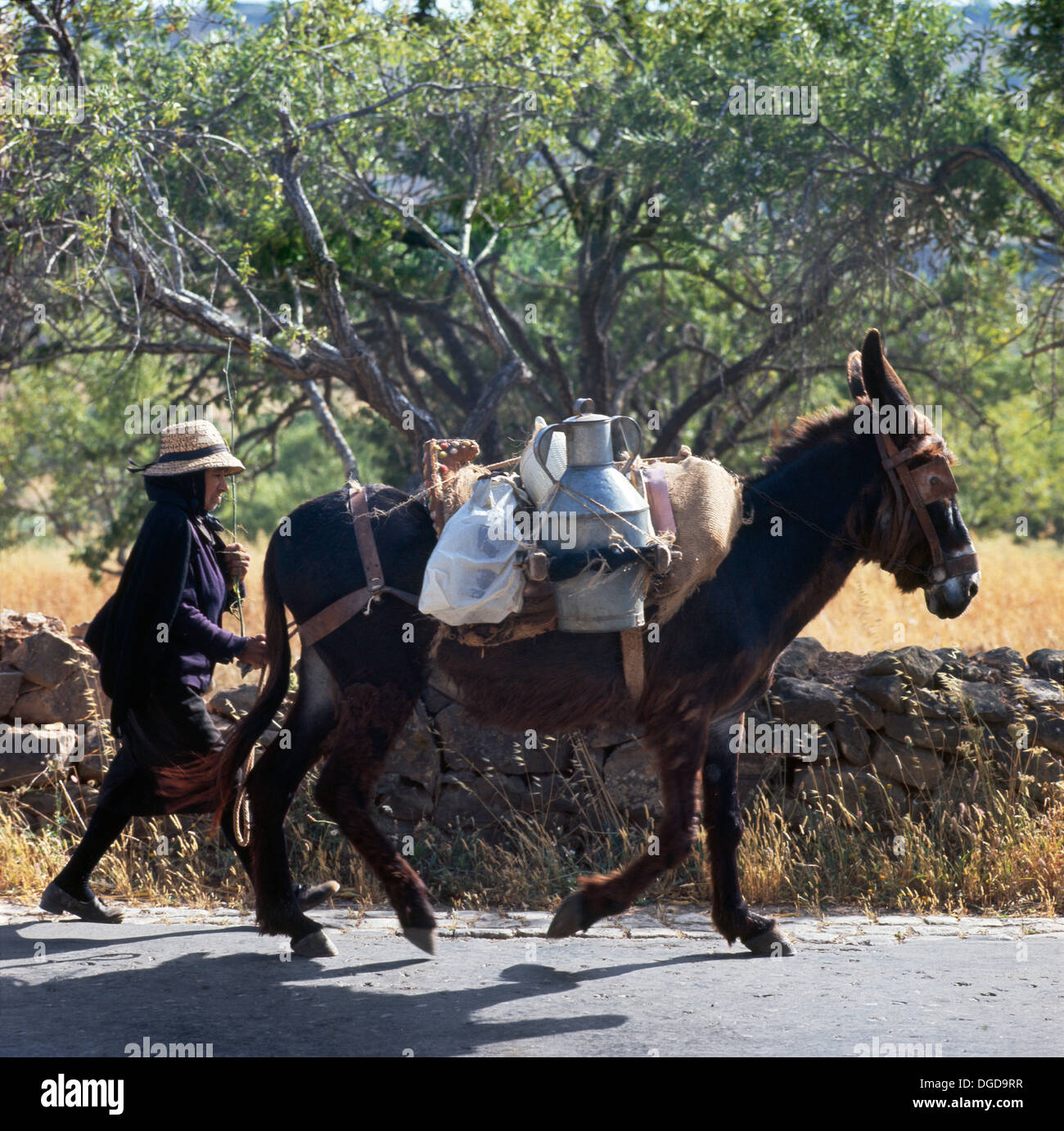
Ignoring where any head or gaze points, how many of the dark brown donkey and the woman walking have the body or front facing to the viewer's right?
2

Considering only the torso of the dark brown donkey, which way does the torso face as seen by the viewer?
to the viewer's right

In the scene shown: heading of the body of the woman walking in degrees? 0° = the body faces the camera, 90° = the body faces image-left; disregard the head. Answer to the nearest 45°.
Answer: approximately 270°

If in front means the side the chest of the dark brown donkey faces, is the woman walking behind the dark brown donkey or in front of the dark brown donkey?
behind

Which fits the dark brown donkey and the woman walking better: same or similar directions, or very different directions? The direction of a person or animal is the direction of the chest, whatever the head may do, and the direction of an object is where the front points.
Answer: same or similar directions

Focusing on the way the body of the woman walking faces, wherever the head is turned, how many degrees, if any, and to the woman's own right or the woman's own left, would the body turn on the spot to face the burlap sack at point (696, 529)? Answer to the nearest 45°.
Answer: approximately 45° to the woman's own right

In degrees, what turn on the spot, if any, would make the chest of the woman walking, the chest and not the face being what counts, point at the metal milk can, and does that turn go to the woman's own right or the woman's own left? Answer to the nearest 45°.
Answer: approximately 45° to the woman's own right

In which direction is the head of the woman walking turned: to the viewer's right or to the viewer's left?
to the viewer's right
